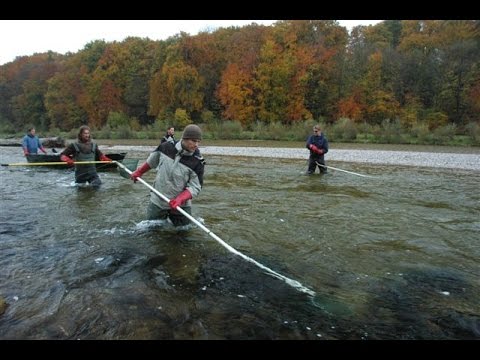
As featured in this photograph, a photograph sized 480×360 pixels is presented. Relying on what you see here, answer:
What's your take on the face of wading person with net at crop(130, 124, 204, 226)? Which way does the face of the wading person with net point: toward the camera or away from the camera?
toward the camera

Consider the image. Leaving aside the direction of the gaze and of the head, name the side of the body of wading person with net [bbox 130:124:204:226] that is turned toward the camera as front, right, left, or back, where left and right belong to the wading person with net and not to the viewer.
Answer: front
